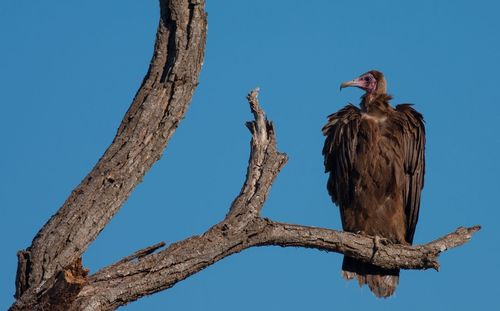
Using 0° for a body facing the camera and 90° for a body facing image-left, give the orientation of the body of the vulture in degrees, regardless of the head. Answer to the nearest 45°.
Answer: approximately 0°
